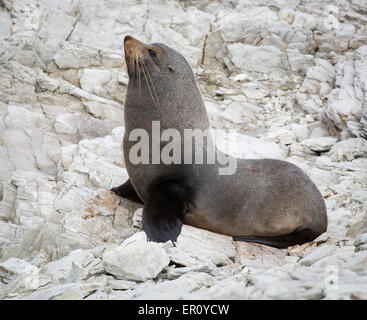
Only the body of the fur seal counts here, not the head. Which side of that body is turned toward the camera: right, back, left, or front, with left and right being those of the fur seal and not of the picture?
left

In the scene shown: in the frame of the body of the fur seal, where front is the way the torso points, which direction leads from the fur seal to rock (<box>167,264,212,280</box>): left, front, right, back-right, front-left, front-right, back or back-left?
left

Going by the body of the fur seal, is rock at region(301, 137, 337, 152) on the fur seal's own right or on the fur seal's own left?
on the fur seal's own right

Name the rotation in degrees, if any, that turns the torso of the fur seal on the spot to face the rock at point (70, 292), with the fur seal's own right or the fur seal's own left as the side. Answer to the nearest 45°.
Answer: approximately 90° to the fur seal's own left

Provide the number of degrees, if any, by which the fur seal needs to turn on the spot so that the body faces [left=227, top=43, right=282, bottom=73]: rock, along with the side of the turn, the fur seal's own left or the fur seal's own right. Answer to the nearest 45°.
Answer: approximately 90° to the fur seal's own right

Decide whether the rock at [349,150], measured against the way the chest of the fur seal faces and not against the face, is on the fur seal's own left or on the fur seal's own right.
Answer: on the fur seal's own right
